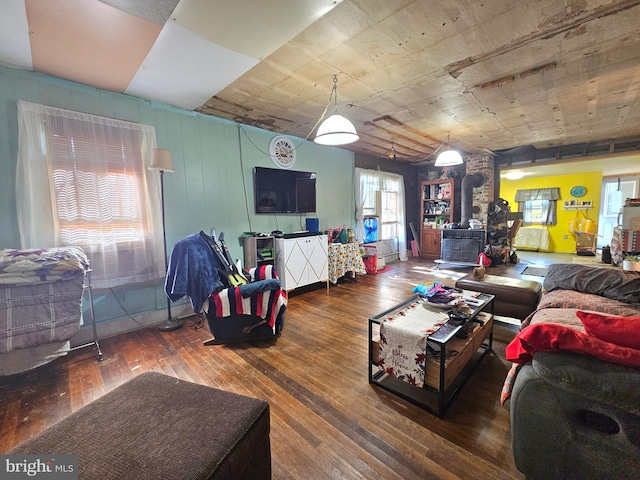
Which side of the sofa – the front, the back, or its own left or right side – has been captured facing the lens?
left

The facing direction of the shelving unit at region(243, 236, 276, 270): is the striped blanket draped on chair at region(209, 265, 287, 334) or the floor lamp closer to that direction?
the striped blanket draped on chair

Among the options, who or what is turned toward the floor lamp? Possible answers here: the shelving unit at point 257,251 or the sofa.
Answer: the sofa

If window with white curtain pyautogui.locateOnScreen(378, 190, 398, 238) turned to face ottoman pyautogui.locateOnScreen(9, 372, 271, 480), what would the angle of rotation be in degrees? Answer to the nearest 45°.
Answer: approximately 45° to its right

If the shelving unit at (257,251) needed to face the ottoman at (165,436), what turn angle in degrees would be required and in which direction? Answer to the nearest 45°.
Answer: approximately 45° to its right

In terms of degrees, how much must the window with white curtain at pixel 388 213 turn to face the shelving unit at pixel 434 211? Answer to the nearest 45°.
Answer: approximately 90° to its left

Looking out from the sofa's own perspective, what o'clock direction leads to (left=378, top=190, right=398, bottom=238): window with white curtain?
The window with white curtain is roughly at 2 o'clock from the sofa.

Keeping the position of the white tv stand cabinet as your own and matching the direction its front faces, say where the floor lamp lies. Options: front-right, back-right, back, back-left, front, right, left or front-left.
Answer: right

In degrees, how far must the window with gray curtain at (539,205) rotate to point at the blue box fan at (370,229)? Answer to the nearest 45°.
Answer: approximately 45° to its right

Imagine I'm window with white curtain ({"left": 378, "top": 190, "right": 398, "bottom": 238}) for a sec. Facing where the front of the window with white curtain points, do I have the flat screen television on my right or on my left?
on my right

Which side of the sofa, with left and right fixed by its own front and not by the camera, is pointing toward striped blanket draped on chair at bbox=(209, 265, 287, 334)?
front

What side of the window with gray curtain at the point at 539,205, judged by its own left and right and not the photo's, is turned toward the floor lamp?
front

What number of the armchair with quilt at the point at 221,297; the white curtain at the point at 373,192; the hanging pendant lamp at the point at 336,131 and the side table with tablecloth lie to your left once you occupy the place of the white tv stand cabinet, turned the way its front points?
2

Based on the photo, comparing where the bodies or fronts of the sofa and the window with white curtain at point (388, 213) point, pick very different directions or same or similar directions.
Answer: very different directions

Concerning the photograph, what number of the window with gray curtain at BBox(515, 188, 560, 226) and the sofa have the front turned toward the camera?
1

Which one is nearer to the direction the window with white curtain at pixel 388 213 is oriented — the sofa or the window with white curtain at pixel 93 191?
the sofa

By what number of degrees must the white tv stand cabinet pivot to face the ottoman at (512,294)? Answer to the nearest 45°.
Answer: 0° — it already faces it
